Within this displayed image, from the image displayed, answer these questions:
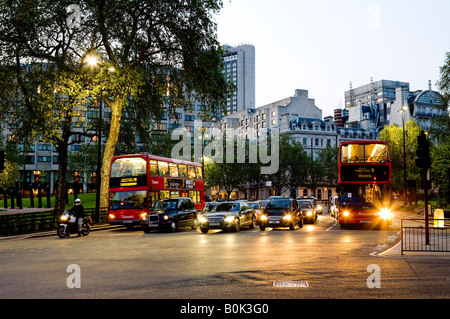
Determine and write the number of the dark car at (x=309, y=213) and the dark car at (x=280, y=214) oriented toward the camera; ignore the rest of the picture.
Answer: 2

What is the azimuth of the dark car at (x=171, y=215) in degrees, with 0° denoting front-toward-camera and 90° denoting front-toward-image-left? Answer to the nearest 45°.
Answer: approximately 45°

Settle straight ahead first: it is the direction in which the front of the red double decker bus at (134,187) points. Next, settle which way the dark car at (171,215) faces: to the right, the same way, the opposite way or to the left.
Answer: the same way

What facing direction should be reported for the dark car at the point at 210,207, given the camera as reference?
facing the viewer and to the left of the viewer

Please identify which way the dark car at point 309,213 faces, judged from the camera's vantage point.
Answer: facing the viewer

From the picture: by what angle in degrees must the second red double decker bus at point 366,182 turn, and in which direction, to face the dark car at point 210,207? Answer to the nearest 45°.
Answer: approximately 90° to its right

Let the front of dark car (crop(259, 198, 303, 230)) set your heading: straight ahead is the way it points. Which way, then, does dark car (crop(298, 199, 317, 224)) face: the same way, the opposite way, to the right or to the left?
the same way

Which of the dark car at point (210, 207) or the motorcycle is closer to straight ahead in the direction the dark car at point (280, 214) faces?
the motorcycle

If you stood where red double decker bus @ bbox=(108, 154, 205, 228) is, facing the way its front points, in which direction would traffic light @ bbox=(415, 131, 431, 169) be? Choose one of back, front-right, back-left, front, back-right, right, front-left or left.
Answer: left

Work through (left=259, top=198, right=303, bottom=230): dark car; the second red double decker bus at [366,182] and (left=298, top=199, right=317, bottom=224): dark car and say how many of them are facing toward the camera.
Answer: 3

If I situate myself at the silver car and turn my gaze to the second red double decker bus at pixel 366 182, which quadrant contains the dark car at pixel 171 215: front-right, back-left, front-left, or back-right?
back-left

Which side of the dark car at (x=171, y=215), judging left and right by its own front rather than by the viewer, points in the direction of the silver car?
left

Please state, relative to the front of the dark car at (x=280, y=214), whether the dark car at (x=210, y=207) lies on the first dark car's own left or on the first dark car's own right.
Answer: on the first dark car's own right

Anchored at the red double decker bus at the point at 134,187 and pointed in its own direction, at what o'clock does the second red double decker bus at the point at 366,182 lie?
The second red double decker bus is roughly at 8 o'clock from the red double decker bus.

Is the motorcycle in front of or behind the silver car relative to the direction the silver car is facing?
in front

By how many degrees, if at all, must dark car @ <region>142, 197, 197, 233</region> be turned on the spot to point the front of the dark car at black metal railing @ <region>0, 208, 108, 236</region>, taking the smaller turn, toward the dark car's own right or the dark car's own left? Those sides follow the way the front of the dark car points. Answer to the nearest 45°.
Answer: approximately 45° to the dark car's own right

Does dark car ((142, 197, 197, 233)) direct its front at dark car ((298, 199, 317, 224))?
no

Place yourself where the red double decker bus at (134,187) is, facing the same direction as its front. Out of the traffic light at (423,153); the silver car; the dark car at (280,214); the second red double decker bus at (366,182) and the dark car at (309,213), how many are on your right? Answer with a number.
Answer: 0

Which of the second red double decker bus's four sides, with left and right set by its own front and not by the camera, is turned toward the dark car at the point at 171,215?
right

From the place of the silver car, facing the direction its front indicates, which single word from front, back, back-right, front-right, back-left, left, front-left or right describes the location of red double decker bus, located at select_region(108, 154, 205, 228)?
right

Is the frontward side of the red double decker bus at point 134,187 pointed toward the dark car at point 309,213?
no

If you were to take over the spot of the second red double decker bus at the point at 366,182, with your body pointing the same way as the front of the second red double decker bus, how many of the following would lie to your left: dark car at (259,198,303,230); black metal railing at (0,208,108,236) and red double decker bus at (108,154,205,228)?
0
